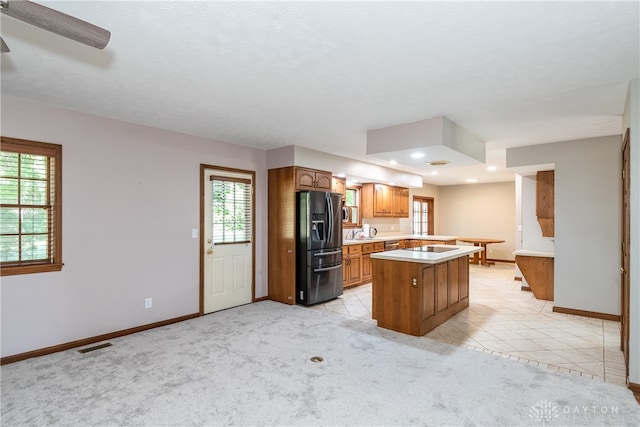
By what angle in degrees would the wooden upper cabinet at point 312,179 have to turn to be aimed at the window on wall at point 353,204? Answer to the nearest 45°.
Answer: approximately 90° to its left

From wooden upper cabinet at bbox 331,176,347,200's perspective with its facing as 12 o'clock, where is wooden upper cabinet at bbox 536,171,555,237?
wooden upper cabinet at bbox 536,171,555,237 is roughly at 11 o'clock from wooden upper cabinet at bbox 331,176,347,200.

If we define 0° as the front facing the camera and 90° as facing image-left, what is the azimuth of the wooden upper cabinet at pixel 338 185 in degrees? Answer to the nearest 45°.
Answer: approximately 315°

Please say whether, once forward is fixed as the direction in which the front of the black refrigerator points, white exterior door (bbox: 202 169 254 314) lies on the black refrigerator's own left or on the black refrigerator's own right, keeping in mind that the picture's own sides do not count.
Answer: on the black refrigerator's own right

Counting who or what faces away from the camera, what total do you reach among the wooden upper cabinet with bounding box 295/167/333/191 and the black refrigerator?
0

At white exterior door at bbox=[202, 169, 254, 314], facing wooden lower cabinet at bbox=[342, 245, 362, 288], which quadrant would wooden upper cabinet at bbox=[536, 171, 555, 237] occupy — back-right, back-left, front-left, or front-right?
front-right

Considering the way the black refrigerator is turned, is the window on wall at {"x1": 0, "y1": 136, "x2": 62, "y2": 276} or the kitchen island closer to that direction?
the kitchen island

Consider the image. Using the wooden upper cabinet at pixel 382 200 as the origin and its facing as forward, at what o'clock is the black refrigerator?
The black refrigerator is roughly at 2 o'clock from the wooden upper cabinet.

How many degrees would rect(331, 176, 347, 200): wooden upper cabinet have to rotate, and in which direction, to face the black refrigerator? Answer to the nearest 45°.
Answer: approximately 45° to its right

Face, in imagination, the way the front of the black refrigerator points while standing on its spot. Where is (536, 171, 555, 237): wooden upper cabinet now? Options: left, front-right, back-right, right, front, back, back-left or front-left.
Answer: front-left

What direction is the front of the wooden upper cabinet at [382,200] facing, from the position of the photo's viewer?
facing the viewer and to the right of the viewer

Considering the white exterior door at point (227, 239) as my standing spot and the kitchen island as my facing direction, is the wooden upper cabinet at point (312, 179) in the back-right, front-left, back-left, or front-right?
front-left

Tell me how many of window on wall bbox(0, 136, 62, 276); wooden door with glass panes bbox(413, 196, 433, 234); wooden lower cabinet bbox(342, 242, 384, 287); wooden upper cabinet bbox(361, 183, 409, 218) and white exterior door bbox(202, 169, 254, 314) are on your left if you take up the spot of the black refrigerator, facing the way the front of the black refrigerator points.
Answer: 3

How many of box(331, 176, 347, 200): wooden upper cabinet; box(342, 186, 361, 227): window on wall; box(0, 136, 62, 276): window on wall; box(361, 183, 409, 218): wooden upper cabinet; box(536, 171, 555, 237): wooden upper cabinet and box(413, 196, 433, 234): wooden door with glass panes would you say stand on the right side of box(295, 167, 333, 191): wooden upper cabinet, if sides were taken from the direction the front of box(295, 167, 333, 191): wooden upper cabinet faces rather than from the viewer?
1

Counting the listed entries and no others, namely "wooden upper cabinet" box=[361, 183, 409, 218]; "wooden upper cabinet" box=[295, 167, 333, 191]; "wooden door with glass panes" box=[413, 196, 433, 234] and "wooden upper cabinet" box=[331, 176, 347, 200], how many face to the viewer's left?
0

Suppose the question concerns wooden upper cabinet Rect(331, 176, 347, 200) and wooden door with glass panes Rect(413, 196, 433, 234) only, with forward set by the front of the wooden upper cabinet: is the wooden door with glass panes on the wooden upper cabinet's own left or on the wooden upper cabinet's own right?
on the wooden upper cabinet's own left

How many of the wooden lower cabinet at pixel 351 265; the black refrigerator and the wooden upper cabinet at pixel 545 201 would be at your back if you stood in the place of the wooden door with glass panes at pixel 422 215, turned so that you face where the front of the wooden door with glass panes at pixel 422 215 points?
0

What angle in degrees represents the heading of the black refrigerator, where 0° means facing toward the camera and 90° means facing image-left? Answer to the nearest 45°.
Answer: approximately 315°

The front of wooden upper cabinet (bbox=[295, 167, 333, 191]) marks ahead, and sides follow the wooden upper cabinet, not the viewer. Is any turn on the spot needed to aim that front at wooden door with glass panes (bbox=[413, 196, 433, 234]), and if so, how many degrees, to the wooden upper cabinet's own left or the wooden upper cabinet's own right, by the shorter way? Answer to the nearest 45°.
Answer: approximately 90° to the wooden upper cabinet's own left
